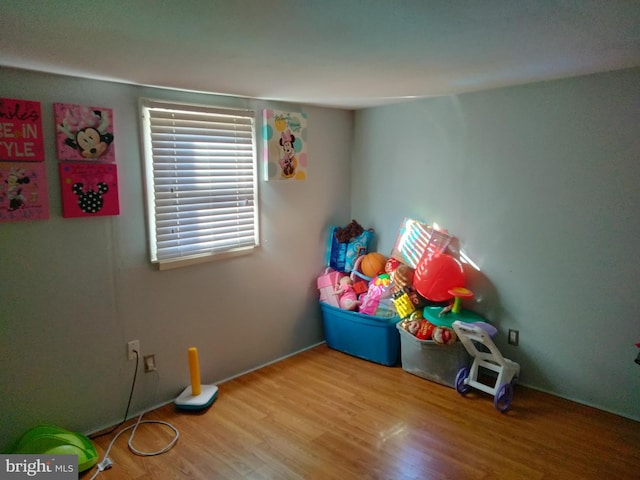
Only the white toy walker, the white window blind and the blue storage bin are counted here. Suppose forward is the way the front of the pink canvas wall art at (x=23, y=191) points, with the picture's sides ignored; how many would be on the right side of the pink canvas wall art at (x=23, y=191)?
0

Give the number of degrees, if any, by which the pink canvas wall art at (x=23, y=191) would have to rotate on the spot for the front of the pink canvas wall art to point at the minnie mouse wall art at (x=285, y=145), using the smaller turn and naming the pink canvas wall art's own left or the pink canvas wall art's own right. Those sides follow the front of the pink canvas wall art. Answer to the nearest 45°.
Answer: approximately 90° to the pink canvas wall art's own left

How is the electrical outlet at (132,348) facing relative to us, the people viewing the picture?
facing the viewer

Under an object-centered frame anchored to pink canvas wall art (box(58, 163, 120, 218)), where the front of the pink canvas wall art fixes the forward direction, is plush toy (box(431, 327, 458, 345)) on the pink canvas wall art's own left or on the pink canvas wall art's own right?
on the pink canvas wall art's own left

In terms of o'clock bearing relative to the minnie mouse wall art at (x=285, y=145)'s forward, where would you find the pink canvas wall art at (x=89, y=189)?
The pink canvas wall art is roughly at 3 o'clock from the minnie mouse wall art.

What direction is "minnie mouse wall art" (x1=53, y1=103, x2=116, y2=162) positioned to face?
toward the camera

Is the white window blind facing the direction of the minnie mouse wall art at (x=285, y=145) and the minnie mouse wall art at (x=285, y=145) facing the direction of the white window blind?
no

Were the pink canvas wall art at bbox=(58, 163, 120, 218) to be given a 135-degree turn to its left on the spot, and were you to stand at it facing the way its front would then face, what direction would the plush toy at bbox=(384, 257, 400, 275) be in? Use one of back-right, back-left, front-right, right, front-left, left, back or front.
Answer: front-right

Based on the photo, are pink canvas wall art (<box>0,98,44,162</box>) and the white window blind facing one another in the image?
no

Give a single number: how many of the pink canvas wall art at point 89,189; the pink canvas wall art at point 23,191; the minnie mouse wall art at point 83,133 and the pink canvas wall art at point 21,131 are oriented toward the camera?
4

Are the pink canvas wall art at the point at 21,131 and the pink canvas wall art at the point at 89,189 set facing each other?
no

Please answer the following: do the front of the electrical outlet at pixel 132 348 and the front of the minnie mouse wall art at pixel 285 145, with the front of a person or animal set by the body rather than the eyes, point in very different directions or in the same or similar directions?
same or similar directions

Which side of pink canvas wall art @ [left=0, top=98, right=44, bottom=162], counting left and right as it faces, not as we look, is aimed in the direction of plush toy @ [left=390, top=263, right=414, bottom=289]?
left

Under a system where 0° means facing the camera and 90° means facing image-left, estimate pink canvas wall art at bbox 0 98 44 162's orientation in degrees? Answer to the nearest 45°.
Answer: approximately 0°

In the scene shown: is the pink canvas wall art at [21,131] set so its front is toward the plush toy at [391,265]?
no

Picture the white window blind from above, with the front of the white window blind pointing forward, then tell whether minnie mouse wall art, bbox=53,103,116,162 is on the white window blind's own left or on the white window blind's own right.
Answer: on the white window blind's own right

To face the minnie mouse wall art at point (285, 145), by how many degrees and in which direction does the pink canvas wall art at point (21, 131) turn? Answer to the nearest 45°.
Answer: approximately 90° to its left

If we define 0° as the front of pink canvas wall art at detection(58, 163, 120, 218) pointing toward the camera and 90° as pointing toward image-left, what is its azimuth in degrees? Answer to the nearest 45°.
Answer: approximately 0°

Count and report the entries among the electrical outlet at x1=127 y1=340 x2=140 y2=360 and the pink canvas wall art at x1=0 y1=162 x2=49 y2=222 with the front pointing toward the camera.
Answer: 2

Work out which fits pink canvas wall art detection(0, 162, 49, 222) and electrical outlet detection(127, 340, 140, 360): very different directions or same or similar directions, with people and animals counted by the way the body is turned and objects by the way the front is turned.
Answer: same or similar directions
